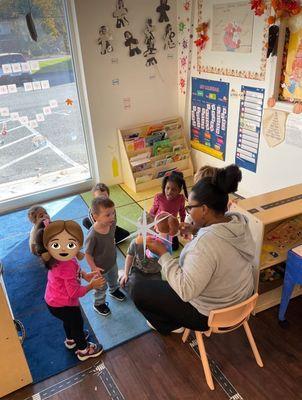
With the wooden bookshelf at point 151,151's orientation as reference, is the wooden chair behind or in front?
in front

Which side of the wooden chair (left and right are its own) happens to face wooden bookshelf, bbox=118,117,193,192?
front

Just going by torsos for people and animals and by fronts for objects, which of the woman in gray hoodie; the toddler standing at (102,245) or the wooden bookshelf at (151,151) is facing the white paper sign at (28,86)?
the woman in gray hoodie

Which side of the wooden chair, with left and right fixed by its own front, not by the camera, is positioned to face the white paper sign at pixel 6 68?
front

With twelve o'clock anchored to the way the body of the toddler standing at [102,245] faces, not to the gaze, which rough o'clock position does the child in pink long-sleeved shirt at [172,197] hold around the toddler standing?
The child in pink long-sleeved shirt is roughly at 9 o'clock from the toddler standing.

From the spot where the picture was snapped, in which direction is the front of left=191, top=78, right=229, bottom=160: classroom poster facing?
facing the viewer and to the left of the viewer

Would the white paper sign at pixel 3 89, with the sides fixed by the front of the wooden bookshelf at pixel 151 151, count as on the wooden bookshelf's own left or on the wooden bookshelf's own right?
on the wooden bookshelf's own right

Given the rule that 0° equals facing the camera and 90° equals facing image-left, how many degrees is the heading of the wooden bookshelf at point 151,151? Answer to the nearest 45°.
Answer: approximately 315°

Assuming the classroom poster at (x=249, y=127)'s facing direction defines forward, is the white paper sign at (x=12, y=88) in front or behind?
in front

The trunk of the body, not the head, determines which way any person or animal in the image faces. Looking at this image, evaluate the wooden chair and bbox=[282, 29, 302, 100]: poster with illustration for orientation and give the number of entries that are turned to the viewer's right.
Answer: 0

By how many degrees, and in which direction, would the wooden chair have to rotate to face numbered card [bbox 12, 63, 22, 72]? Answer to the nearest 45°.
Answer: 0° — it already faces it

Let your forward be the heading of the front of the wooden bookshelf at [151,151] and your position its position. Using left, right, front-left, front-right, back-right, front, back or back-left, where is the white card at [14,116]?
back-right

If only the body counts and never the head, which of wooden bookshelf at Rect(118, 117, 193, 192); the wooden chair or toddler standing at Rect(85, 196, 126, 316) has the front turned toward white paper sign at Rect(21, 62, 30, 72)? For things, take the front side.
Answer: the wooden chair

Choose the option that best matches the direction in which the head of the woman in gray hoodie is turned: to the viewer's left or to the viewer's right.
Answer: to the viewer's left

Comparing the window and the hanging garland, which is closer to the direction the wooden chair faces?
the window
